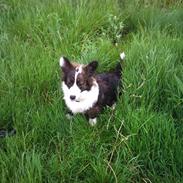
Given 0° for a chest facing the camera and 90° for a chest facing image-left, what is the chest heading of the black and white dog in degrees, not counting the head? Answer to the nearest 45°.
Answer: approximately 45°
